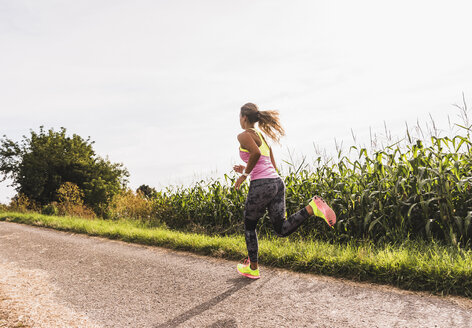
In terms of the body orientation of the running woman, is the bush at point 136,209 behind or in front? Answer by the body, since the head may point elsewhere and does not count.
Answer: in front

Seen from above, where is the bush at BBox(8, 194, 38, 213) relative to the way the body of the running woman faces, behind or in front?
in front

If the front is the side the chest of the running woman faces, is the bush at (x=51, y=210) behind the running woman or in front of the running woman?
in front
